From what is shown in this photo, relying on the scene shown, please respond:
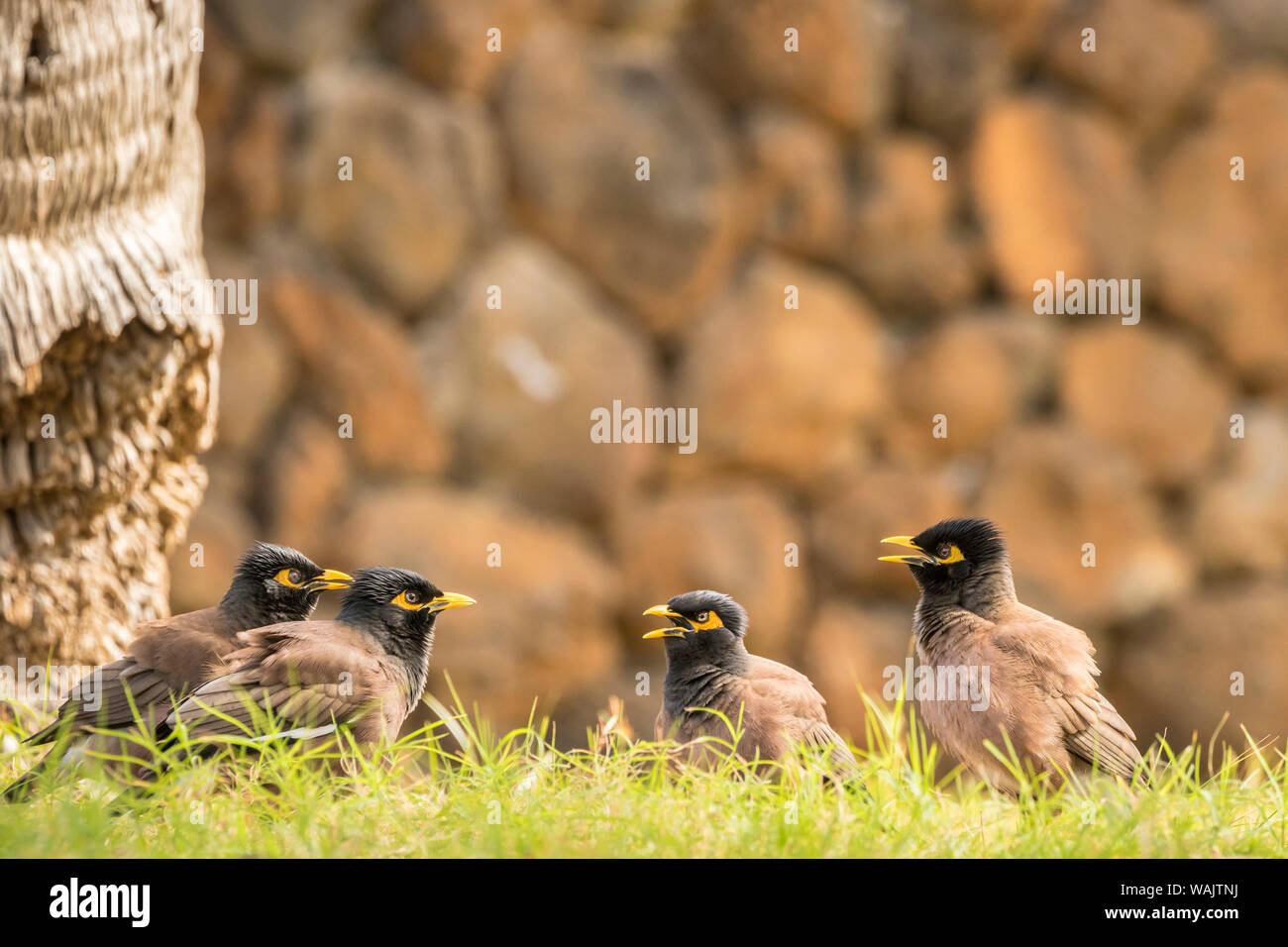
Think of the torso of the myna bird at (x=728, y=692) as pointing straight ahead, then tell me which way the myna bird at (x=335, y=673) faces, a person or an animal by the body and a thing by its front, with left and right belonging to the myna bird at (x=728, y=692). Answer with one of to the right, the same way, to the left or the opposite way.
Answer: the opposite way

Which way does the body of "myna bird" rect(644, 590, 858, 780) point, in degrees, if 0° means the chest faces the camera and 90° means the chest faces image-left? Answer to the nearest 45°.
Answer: approximately 90°

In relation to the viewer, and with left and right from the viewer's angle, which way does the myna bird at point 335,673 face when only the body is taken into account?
facing to the right of the viewer

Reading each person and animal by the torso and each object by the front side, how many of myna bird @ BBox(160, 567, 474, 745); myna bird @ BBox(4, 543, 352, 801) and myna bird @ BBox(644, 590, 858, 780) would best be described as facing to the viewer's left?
1

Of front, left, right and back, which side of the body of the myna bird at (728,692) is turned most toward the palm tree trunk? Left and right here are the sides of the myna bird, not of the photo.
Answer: front

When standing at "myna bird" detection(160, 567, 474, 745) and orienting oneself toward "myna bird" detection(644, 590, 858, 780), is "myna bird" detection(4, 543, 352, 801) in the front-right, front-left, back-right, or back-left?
back-left

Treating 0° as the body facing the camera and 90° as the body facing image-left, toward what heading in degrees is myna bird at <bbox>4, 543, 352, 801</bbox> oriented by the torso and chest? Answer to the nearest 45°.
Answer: approximately 270°
